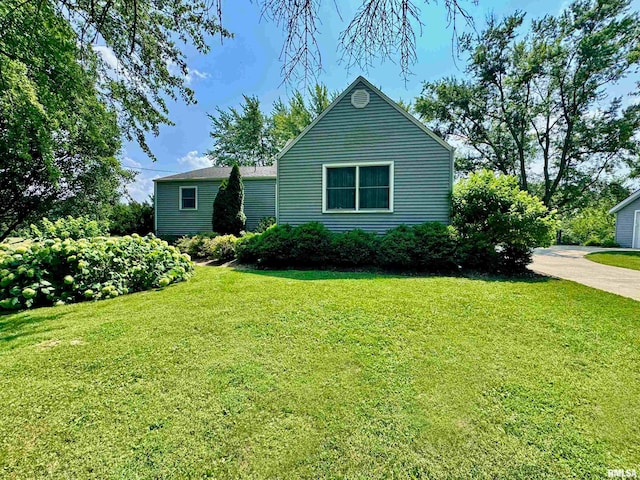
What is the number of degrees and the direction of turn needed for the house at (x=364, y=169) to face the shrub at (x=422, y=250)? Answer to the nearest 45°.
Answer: approximately 45° to its left

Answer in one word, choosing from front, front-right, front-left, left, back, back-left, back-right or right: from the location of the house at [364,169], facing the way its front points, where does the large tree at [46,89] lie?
front-right

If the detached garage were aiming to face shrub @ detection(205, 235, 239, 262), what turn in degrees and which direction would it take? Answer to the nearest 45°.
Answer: approximately 45° to its right

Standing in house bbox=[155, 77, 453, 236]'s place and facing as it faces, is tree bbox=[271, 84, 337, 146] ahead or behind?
behind

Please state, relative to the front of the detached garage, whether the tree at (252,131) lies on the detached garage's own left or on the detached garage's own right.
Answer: on the detached garage's own right

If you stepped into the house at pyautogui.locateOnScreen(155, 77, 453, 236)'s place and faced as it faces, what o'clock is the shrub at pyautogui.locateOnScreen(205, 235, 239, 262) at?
The shrub is roughly at 1 o'clock from the house.

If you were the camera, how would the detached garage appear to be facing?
facing the viewer

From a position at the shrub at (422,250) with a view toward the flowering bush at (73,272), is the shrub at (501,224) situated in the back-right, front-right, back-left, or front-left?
back-left

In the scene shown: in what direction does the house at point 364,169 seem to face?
toward the camera

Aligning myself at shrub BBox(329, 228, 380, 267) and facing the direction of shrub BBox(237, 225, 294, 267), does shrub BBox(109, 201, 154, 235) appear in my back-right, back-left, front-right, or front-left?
front-right

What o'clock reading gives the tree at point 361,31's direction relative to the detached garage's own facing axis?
The tree is roughly at 12 o'clock from the detached garage.

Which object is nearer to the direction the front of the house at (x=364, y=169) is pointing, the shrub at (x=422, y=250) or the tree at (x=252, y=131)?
the shrub

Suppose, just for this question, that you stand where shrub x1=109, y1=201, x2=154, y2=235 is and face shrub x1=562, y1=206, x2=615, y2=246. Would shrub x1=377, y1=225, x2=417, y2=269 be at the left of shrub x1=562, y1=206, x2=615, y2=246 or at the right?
right

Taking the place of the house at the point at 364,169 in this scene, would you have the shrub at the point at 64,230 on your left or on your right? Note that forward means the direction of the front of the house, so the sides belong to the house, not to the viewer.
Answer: on your right
